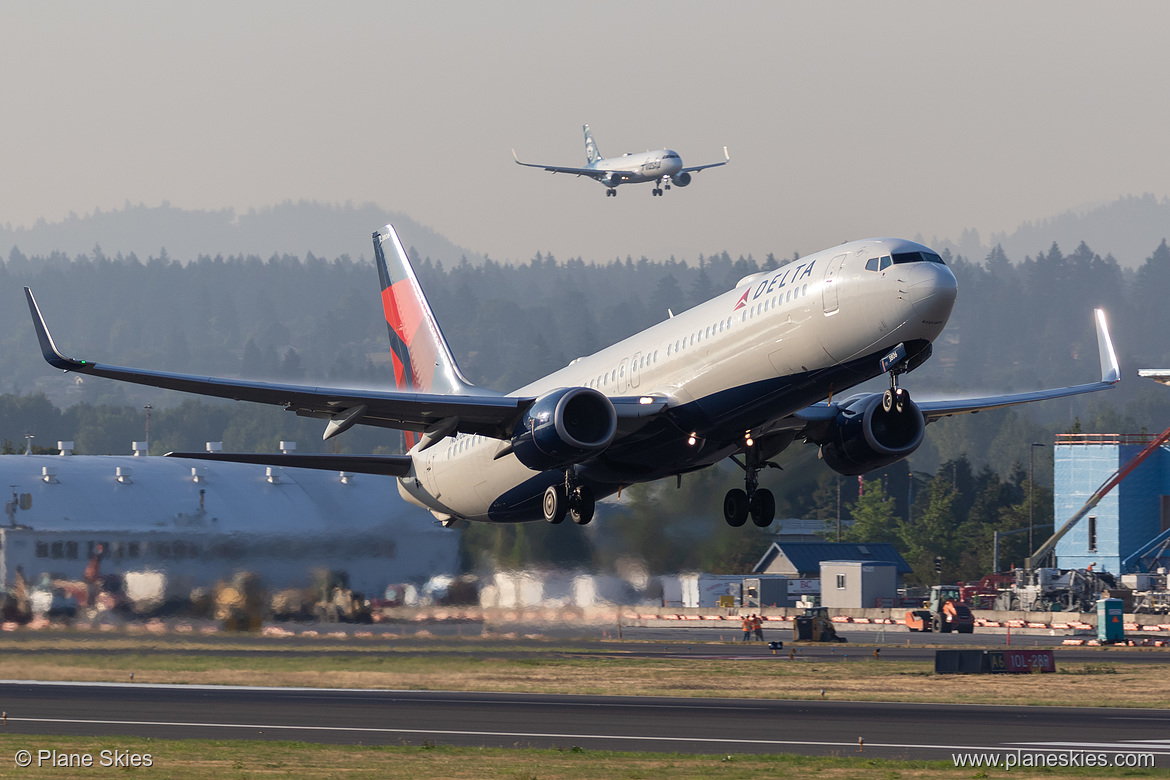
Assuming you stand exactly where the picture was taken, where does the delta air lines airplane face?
facing the viewer and to the right of the viewer
